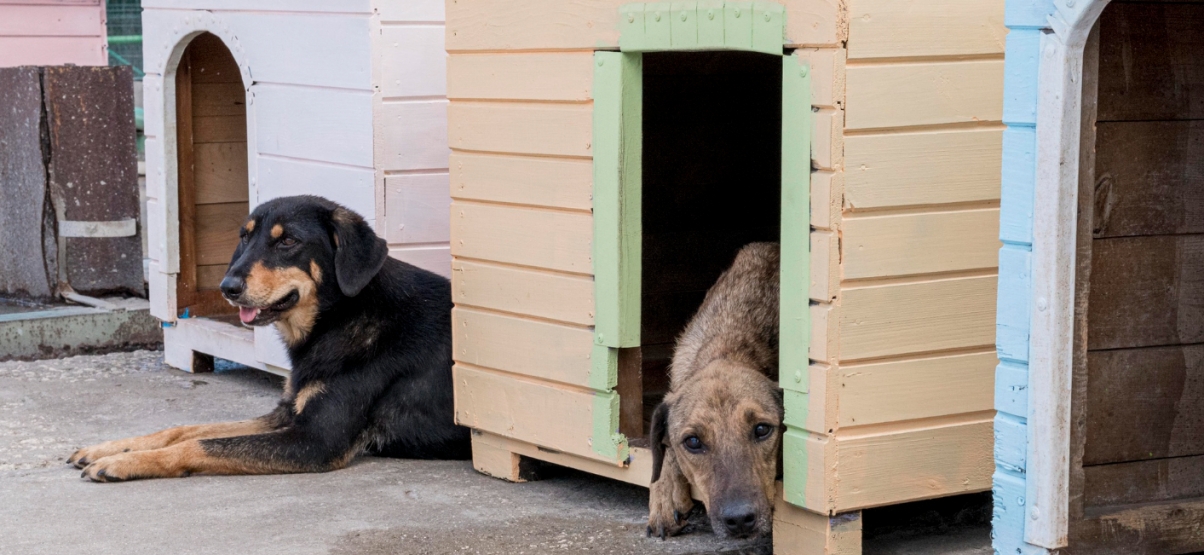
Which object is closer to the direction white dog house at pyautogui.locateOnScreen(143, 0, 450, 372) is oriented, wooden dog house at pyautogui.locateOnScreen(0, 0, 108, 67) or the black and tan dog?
the black and tan dog

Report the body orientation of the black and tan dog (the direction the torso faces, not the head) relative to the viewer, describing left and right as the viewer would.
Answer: facing to the left of the viewer

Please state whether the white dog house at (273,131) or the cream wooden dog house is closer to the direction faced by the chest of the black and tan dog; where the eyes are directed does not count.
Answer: the white dog house

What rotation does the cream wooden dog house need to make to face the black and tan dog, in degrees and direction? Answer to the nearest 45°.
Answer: approximately 90° to its right

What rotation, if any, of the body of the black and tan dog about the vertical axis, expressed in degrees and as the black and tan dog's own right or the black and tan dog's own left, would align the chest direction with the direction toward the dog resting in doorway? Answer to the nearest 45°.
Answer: approximately 135° to the black and tan dog's own left

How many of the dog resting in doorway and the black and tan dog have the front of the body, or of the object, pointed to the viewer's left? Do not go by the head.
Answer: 1

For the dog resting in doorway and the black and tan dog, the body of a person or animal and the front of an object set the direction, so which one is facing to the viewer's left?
the black and tan dog

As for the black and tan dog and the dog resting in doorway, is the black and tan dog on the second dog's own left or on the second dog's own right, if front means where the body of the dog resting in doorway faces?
on the second dog's own right

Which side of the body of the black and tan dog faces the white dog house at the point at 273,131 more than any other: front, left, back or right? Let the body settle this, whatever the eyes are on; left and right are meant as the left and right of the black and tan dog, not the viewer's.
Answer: right

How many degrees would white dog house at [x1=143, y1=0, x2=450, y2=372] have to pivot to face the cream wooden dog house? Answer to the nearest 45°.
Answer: approximately 90° to its left

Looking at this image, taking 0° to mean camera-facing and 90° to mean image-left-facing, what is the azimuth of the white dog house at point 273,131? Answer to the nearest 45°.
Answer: approximately 45°
